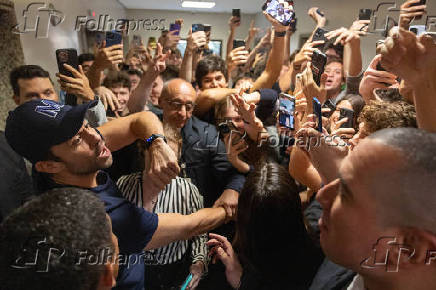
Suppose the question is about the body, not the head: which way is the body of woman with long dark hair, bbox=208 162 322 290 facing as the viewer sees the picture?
away from the camera

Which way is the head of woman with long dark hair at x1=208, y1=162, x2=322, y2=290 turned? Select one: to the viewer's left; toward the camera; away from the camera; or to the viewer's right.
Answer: away from the camera
